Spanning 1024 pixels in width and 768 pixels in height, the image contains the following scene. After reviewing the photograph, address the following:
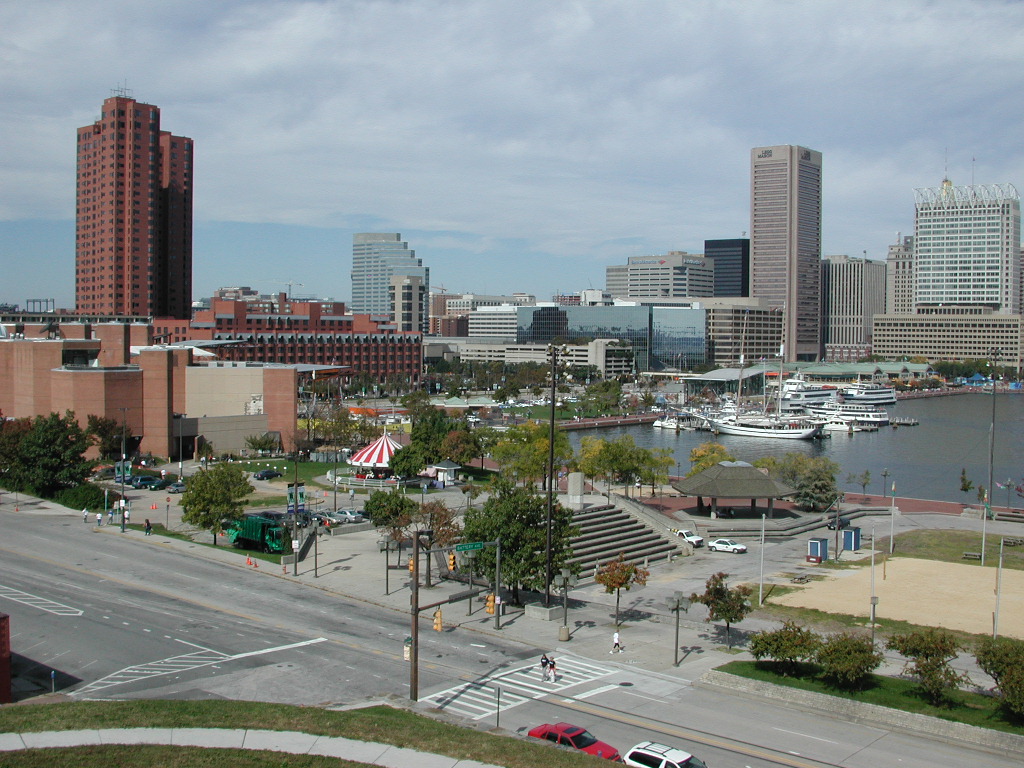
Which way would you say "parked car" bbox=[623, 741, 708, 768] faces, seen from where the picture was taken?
facing the viewer and to the right of the viewer

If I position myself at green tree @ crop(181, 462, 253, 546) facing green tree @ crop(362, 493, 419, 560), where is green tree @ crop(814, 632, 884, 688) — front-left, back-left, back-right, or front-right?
front-right

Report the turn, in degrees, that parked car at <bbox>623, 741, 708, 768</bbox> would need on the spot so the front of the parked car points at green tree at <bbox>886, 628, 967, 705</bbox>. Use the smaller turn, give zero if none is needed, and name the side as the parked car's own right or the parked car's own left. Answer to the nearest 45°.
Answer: approximately 90° to the parked car's own left

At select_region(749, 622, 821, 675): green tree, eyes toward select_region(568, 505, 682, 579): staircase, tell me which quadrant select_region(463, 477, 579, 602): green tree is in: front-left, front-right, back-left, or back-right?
front-left

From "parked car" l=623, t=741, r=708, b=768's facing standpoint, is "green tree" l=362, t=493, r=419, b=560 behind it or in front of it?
behind

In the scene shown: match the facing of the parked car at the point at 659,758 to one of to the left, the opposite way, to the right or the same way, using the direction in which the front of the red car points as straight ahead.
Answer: the same way

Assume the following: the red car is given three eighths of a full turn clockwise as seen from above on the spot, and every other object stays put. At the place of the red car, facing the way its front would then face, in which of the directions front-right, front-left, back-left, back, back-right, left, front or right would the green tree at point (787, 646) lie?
back-right

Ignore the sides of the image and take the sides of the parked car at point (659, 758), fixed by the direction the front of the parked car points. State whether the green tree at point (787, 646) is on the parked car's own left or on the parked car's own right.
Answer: on the parked car's own left

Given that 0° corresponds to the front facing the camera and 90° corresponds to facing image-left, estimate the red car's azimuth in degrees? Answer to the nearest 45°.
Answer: approximately 315°

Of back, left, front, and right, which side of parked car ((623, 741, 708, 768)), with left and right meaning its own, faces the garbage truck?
back

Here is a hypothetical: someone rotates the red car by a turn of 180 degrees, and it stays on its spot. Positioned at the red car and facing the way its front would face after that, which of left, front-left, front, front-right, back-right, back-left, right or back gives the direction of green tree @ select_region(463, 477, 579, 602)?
front-right

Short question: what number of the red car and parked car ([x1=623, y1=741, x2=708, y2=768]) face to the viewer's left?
0

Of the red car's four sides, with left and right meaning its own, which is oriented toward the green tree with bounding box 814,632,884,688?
left

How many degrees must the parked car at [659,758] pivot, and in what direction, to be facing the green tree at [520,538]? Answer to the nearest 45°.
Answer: approximately 135° to its left
